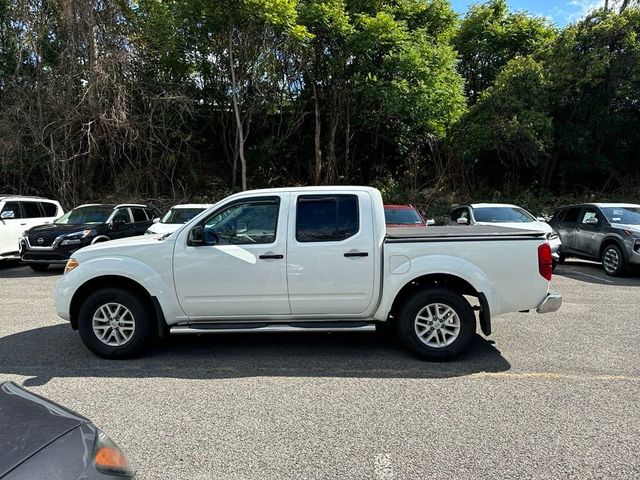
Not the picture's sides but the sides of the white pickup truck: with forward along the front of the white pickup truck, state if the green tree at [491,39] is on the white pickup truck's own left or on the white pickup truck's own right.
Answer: on the white pickup truck's own right

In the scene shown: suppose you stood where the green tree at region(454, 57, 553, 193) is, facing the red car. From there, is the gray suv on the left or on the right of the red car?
left

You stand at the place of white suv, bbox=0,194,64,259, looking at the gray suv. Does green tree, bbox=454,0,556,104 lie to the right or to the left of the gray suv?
left

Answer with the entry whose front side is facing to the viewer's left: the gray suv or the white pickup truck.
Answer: the white pickup truck

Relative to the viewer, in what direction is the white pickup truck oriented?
to the viewer's left

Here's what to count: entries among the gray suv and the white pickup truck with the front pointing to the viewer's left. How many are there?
1

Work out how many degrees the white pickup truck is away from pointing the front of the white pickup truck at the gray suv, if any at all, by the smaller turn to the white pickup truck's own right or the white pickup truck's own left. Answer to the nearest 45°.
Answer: approximately 135° to the white pickup truck's own right

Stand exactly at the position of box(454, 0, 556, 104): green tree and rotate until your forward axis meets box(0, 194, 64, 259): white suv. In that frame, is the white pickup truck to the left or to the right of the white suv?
left

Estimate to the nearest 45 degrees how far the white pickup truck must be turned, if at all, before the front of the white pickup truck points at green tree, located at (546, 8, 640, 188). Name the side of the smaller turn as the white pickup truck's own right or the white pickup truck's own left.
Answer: approximately 135° to the white pickup truck's own right

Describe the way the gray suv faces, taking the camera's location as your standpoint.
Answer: facing the viewer and to the right of the viewer

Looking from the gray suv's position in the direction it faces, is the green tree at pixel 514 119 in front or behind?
behind
